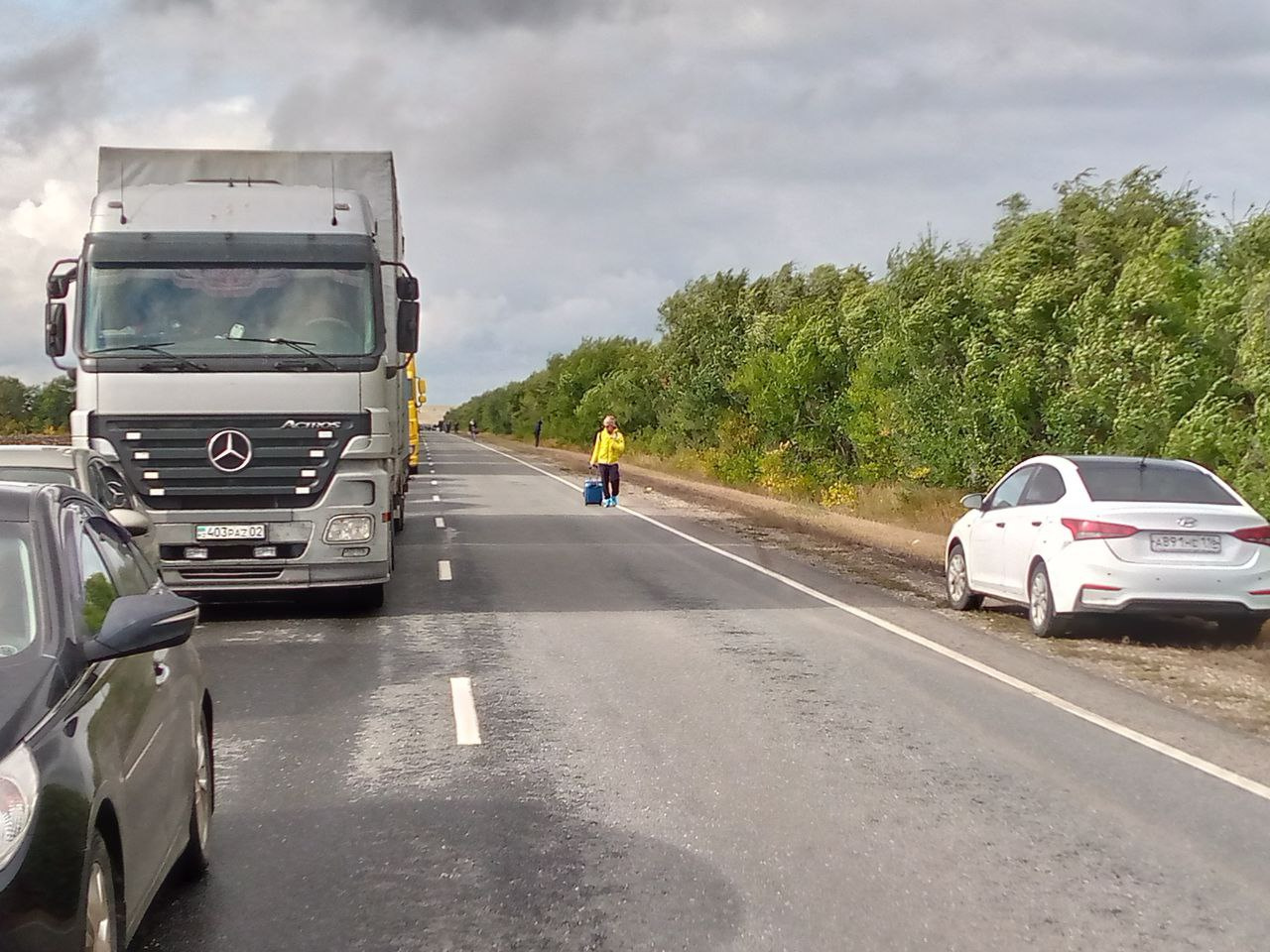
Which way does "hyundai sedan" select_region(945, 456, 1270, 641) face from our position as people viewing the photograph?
facing away from the viewer and to the left of the viewer

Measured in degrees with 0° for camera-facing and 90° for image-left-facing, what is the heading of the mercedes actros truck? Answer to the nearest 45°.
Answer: approximately 0°

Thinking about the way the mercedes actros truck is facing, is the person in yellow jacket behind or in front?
behind

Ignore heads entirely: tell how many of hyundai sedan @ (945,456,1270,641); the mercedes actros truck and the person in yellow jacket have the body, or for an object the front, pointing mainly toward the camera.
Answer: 2

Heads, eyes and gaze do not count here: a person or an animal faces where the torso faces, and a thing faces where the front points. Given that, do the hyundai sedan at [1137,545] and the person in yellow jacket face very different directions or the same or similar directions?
very different directions

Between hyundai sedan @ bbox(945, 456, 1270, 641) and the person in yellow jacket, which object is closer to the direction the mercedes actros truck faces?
the hyundai sedan

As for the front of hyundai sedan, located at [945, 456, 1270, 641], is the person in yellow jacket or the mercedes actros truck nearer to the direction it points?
the person in yellow jacket

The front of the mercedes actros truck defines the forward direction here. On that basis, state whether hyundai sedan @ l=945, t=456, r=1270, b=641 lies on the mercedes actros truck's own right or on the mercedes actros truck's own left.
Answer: on the mercedes actros truck's own left

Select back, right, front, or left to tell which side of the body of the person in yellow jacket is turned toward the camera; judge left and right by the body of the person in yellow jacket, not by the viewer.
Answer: front

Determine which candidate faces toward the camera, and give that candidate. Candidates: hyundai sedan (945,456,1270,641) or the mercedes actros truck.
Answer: the mercedes actros truck

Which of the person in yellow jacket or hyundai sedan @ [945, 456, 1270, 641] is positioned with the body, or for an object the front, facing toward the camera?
the person in yellow jacket
